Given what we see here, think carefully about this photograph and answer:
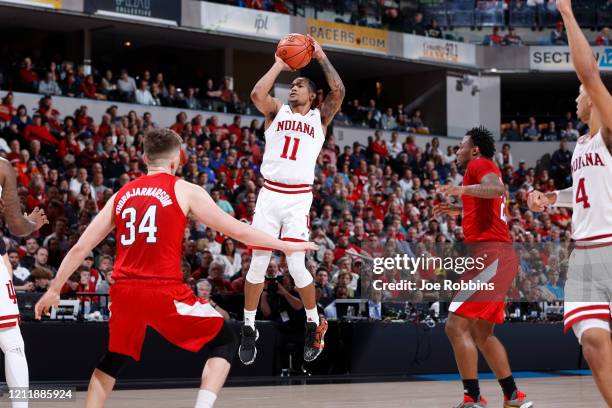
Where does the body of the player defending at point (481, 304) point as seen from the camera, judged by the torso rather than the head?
to the viewer's left

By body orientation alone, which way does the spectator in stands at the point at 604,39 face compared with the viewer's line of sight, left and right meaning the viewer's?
facing the viewer

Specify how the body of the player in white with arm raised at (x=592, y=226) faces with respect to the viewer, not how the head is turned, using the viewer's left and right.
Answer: facing the viewer and to the left of the viewer

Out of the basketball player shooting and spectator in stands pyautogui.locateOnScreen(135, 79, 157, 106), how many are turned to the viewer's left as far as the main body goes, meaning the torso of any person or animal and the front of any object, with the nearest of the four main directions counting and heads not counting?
0

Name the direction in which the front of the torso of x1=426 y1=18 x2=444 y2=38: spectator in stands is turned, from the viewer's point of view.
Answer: toward the camera

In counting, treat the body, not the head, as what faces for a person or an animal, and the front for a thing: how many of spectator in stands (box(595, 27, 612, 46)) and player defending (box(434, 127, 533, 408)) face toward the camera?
1

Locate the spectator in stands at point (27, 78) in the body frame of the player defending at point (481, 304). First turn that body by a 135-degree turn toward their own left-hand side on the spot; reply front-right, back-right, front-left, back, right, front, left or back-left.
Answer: back

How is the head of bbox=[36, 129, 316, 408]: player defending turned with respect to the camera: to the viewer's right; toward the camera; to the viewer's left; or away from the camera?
away from the camera

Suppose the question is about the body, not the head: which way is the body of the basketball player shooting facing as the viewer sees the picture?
toward the camera

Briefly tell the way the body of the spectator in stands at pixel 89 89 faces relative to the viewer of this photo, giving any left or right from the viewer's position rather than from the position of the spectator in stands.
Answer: facing the viewer and to the right of the viewer

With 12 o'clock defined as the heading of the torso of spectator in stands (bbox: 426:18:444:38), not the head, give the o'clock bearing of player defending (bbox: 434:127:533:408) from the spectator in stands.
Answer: The player defending is roughly at 12 o'clock from the spectator in stands.

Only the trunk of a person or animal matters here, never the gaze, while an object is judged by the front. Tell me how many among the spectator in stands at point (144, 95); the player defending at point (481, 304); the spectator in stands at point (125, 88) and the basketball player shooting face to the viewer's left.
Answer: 1
